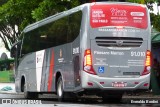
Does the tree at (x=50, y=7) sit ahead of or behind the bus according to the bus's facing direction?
ahead

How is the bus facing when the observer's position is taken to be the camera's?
facing away from the viewer and to the left of the viewer
